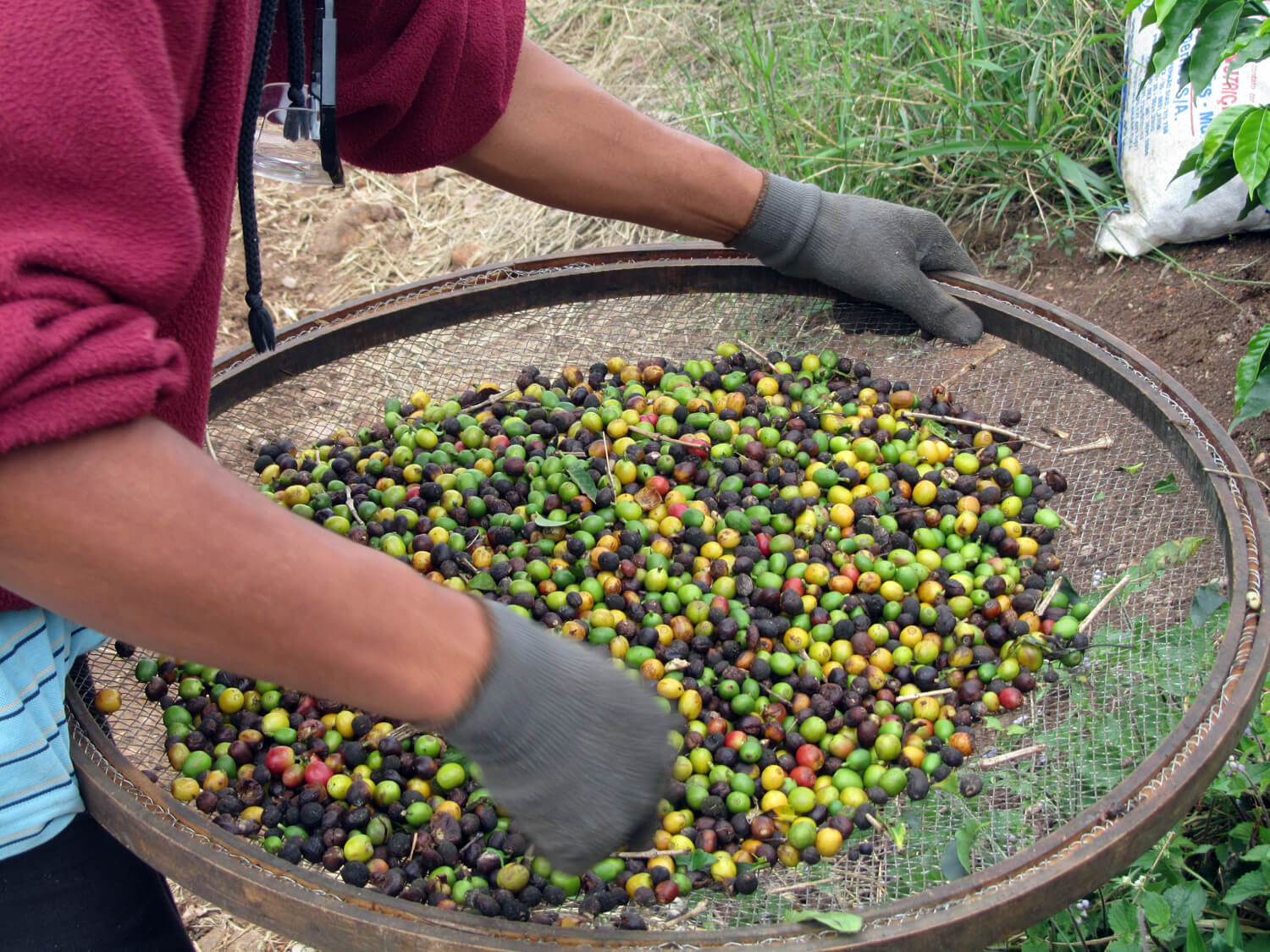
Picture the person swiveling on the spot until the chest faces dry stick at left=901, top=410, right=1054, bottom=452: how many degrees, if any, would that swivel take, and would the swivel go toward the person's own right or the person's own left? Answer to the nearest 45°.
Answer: approximately 45° to the person's own left

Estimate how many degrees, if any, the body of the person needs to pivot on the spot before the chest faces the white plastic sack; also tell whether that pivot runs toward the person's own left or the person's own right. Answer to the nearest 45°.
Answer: approximately 45° to the person's own left

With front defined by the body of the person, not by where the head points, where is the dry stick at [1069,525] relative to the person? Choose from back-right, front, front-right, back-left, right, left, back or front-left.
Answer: front-left

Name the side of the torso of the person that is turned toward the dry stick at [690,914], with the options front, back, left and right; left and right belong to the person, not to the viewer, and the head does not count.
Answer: front

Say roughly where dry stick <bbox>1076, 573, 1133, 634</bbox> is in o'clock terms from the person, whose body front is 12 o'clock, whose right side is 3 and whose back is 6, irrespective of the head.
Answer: The dry stick is roughly at 11 o'clock from the person.

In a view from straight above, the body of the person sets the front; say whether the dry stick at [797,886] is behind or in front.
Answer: in front

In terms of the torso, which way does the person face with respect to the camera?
to the viewer's right

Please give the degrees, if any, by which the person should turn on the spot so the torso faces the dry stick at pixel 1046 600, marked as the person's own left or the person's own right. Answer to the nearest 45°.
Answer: approximately 45° to the person's own left
